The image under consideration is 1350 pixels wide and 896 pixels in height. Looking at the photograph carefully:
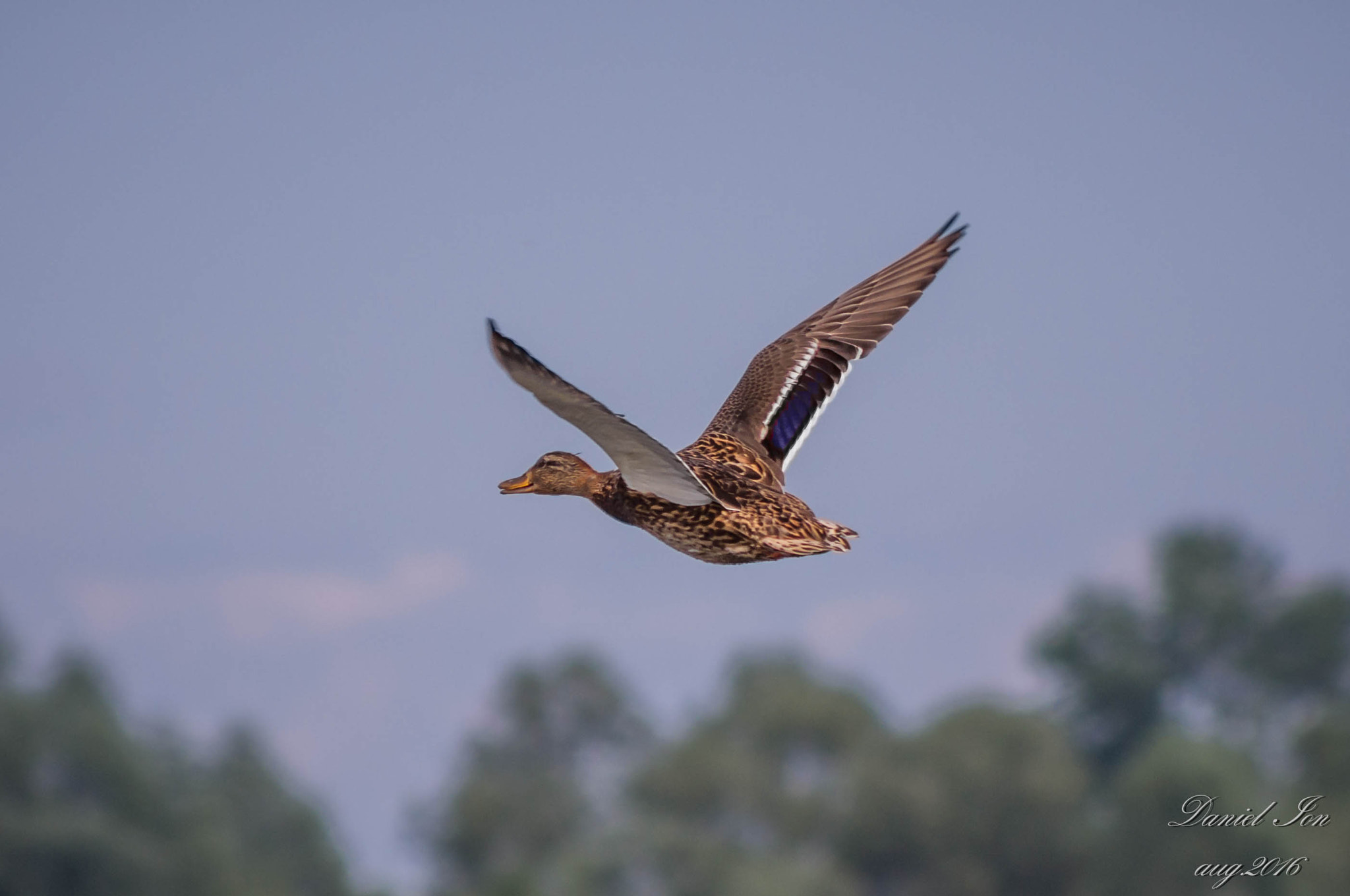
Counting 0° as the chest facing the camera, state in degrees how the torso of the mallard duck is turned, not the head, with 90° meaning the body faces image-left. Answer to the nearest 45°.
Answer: approximately 135°
